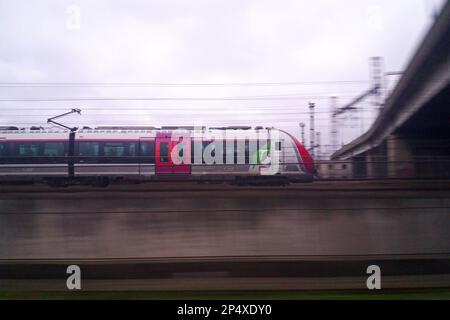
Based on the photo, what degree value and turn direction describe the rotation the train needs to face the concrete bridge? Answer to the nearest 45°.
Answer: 0° — it already faces it

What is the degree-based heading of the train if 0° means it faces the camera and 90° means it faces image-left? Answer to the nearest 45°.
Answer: approximately 270°
